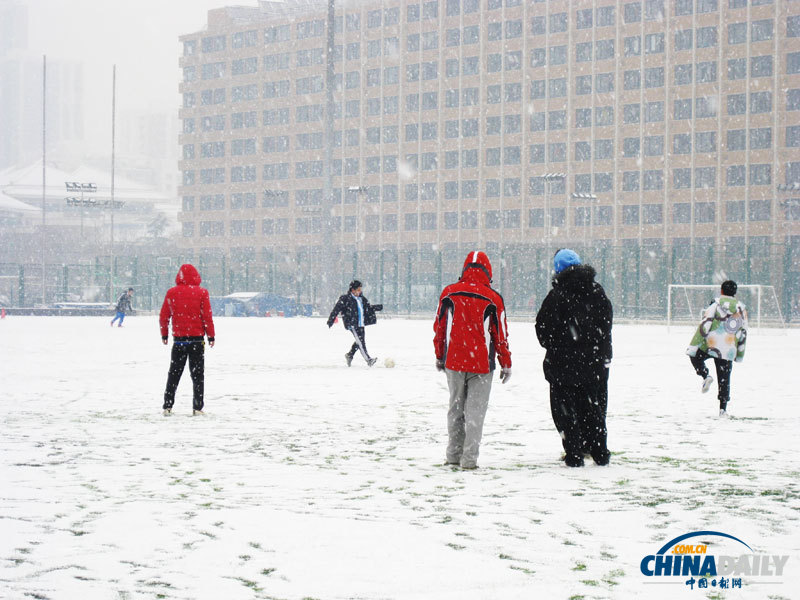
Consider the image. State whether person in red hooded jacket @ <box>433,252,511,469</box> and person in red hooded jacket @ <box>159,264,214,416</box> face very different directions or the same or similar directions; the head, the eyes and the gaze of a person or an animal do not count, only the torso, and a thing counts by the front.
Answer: same or similar directions

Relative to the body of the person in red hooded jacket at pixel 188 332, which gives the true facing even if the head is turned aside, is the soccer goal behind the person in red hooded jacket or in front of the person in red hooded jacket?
in front

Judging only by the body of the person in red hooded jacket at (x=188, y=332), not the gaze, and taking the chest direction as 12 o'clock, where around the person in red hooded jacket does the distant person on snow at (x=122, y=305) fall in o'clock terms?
The distant person on snow is roughly at 12 o'clock from the person in red hooded jacket.

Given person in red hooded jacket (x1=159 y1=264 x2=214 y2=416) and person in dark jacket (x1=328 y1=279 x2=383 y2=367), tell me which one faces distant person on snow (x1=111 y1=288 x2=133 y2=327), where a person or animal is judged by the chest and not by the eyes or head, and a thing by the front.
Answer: the person in red hooded jacket

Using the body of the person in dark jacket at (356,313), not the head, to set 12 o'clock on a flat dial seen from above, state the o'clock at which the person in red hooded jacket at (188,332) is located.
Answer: The person in red hooded jacket is roughly at 2 o'clock from the person in dark jacket.

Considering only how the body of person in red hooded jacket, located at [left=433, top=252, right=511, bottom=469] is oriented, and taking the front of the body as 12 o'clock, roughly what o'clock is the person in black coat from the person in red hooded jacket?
The person in black coat is roughly at 3 o'clock from the person in red hooded jacket.

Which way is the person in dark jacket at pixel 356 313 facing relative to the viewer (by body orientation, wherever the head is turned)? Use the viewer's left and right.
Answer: facing the viewer and to the right of the viewer

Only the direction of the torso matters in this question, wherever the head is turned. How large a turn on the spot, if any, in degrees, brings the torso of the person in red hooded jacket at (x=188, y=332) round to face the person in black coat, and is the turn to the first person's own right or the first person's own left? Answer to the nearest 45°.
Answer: approximately 135° to the first person's own right

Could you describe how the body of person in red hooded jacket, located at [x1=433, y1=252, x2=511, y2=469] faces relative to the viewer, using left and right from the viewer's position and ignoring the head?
facing away from the viewer

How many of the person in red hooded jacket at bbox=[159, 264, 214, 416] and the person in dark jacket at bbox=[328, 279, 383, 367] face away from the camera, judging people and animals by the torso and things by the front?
1

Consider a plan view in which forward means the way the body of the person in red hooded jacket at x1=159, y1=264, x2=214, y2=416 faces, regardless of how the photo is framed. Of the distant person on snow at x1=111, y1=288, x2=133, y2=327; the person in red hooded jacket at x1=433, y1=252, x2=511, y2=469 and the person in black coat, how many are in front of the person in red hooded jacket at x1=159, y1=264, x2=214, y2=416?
1

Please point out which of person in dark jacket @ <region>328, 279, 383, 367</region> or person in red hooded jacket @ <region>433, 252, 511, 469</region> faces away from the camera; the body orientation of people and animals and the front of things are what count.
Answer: the person in red hooded jacket

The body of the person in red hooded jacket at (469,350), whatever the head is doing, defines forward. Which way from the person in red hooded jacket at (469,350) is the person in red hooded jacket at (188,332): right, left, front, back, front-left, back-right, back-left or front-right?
front-left

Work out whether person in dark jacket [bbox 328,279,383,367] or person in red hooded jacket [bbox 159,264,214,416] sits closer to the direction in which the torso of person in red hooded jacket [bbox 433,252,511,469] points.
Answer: the person in dark jacket

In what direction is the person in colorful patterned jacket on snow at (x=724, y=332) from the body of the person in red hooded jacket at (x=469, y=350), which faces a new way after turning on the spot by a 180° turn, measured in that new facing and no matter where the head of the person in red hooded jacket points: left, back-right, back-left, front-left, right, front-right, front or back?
back-left

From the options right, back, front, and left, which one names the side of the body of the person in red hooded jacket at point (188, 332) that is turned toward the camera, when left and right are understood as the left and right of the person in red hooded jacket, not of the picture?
back

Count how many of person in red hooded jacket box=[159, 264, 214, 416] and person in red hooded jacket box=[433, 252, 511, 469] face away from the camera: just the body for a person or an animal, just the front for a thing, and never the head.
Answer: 2
